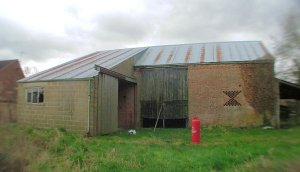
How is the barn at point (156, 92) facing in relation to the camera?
toward the camera
